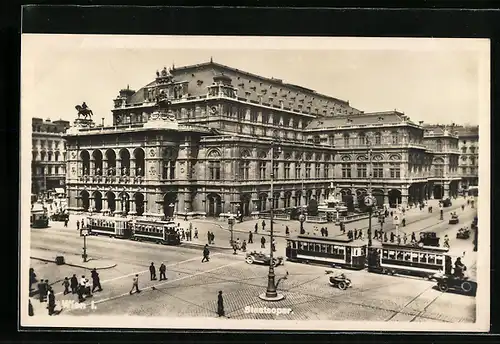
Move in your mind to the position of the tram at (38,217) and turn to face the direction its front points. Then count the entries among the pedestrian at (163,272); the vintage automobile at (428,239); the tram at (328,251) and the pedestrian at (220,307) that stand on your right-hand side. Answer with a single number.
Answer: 0

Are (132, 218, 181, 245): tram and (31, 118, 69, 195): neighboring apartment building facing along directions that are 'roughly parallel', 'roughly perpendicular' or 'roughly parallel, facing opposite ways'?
roughly parallel

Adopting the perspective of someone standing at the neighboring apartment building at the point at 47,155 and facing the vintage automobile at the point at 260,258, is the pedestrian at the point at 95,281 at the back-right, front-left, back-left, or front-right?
front-right

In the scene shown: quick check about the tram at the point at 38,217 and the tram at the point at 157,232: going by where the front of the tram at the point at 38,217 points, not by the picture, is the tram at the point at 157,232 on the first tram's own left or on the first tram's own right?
on the first tram's own left

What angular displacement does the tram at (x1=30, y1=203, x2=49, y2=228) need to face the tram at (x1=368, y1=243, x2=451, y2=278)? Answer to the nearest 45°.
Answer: approximately 45° to its left

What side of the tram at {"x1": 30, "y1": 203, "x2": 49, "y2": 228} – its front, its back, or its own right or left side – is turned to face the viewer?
front
